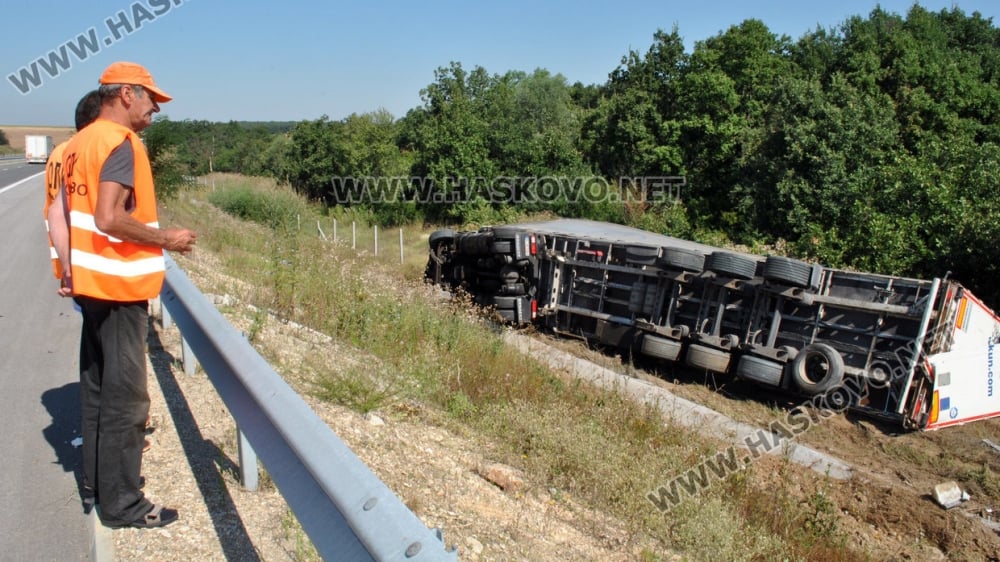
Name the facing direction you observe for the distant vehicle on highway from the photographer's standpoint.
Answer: facing away from the viewer

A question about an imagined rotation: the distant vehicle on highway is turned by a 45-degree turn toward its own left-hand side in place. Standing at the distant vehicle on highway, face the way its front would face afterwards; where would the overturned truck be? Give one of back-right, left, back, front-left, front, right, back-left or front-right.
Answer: back-left

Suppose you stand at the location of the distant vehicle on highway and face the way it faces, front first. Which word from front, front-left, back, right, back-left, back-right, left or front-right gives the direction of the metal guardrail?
back

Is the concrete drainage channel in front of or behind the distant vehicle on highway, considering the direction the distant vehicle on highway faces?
behind
